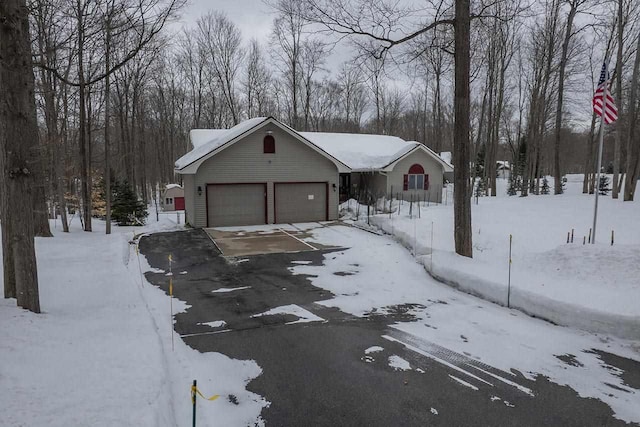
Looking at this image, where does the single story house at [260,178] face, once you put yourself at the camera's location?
facing the viewer

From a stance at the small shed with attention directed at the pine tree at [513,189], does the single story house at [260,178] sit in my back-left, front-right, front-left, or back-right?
front-right

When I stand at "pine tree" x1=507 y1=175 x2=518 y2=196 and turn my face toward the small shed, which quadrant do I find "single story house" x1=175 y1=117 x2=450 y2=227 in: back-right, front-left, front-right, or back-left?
front-left

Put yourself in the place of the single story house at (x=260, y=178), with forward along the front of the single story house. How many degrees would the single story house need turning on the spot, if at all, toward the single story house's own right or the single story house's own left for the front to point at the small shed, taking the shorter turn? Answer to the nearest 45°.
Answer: approximately 135° to the single story house's own right

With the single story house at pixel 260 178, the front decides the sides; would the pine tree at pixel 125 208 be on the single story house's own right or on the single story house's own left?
on the single story house's own right

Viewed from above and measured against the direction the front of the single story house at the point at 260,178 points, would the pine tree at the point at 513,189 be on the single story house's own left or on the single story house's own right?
on the single story house's own left

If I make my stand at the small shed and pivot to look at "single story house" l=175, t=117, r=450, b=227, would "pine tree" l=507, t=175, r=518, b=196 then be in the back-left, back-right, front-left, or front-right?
front-left
